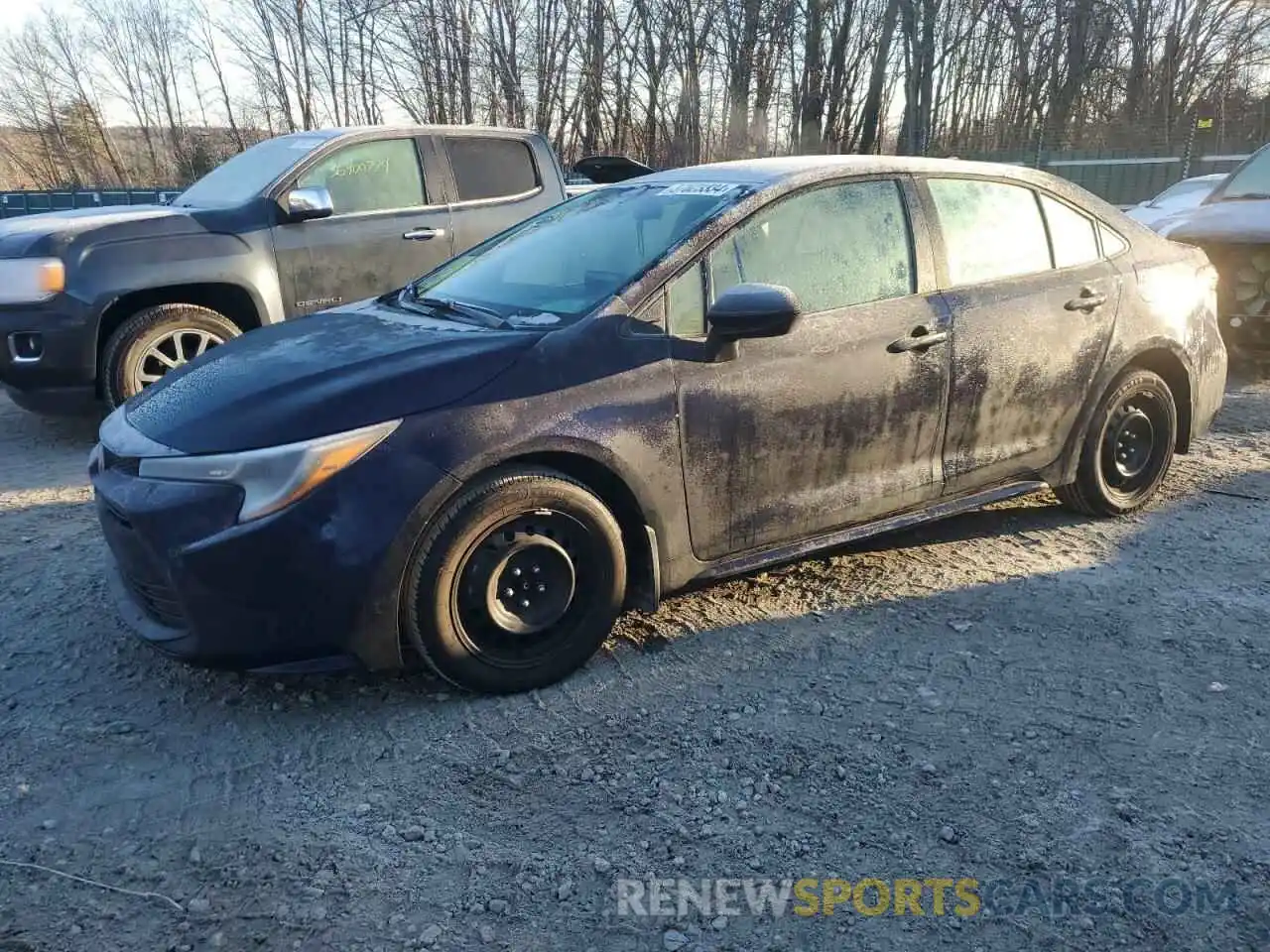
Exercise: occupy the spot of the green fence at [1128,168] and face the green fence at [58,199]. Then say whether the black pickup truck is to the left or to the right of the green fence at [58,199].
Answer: left

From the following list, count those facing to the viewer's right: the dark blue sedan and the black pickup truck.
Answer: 0

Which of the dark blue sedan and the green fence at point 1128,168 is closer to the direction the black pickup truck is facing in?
the dark blue sedan

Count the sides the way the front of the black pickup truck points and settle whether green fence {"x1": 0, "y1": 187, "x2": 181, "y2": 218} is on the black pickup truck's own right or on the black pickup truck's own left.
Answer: on the black pickup truck's own right

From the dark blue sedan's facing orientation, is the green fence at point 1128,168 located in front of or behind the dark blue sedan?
behind

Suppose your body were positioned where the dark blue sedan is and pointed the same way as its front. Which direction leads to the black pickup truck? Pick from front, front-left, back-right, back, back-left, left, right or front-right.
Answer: right

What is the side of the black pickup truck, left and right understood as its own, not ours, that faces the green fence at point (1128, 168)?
back

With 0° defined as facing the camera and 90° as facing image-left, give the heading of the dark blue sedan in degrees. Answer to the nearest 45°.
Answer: approximately 45°

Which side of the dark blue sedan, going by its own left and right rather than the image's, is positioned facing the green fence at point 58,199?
right
